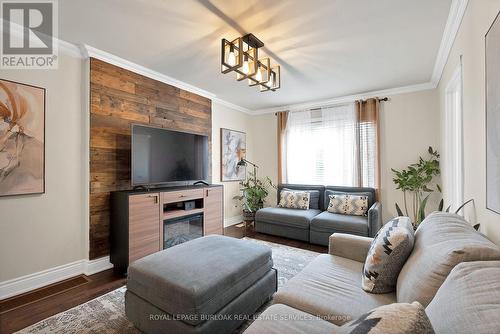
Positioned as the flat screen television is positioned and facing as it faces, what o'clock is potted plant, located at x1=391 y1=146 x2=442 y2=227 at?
The potted plant is roughly at 11 o'clock from the flat screen television.

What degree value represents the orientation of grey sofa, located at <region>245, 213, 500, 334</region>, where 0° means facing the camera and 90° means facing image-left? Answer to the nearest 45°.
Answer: approximately 90°

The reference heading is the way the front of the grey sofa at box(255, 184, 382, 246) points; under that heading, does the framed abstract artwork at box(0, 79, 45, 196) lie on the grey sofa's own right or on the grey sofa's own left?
on the grey sofa's own right

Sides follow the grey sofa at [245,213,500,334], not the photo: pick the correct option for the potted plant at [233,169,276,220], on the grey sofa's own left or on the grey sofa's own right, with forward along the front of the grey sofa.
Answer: on the grey sofa's own right

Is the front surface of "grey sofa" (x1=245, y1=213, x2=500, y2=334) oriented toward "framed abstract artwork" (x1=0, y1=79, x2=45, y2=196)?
yes

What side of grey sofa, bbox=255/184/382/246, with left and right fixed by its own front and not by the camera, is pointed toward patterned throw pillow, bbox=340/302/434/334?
front

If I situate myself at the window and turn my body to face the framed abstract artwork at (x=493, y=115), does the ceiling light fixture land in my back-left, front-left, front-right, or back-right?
front-right

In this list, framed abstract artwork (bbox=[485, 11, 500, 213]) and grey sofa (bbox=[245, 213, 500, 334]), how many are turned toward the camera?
0

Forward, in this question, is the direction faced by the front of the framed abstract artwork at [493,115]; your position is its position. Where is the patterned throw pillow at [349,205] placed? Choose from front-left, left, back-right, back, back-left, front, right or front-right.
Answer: front-right

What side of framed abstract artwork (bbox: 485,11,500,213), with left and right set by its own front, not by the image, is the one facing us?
left

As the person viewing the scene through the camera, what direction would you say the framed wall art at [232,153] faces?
facing the viewer and to the right of the viewer

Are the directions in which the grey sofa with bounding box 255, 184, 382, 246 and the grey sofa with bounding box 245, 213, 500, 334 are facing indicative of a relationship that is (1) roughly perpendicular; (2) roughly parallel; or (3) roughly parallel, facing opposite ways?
roughly perpendicular

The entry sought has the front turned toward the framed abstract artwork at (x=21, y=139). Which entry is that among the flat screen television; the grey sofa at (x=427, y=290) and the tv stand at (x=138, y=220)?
the grey sofa

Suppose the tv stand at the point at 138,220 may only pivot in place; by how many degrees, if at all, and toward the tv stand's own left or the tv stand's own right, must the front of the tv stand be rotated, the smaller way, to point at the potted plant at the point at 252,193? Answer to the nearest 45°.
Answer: approximately 90° to the tv stand's own left

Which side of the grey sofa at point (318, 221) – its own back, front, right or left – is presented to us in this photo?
front

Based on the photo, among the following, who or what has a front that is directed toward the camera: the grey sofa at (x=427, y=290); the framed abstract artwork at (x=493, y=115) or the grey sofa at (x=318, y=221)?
the grey sofa at (x=318, y=221)
